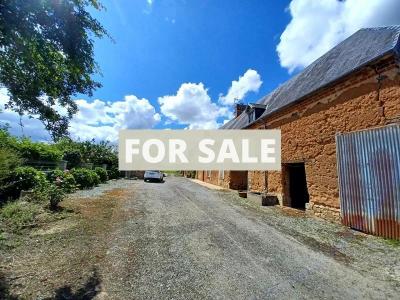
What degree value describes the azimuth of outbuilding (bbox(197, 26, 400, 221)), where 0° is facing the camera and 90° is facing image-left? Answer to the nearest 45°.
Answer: approximately 45°

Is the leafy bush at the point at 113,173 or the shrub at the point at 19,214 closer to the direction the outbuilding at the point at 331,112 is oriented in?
the shrub

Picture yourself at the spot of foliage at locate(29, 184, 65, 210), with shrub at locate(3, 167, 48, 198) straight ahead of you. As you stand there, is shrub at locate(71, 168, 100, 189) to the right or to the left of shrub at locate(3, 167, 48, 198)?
right

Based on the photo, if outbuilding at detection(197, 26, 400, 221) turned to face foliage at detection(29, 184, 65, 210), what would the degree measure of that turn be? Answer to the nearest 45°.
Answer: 0° — it already faces it

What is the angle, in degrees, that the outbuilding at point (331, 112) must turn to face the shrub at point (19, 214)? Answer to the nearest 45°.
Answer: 0° — it already faces it

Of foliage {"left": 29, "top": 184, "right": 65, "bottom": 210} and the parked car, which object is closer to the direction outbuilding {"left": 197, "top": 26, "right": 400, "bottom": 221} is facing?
the foliage
